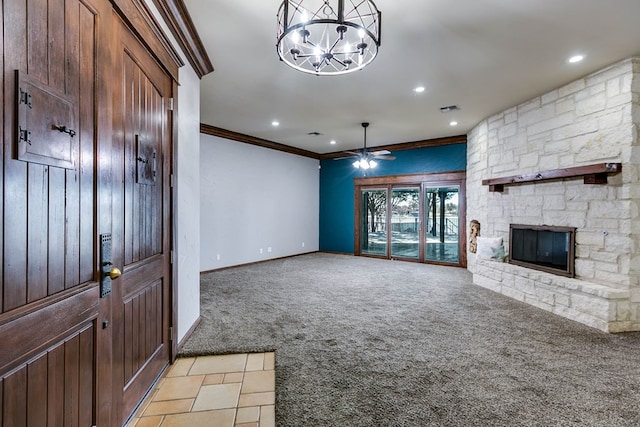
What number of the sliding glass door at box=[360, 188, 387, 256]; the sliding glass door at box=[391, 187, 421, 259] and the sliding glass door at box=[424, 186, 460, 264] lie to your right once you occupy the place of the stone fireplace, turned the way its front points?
3

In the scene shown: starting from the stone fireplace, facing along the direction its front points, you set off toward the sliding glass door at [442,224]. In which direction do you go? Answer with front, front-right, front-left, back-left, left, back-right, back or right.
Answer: right

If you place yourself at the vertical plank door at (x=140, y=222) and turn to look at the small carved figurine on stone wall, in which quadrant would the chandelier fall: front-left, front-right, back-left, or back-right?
front-right

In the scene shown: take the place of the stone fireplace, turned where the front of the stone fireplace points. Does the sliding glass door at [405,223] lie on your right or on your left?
on your right

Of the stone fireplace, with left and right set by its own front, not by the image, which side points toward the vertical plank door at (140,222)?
front

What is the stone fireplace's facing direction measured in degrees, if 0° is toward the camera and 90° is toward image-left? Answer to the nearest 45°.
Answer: approximately 45°

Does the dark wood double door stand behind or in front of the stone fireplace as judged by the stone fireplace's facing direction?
in front

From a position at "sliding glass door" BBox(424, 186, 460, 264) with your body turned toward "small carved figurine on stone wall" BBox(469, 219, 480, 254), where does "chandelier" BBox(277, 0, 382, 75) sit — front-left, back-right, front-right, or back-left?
front-right

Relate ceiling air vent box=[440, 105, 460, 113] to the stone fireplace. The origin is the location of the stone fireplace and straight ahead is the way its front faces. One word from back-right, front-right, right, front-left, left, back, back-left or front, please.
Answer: front-right

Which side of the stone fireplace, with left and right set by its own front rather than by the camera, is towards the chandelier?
front

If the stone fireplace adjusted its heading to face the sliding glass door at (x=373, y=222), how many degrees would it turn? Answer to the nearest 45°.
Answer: approximately 90° to its right
